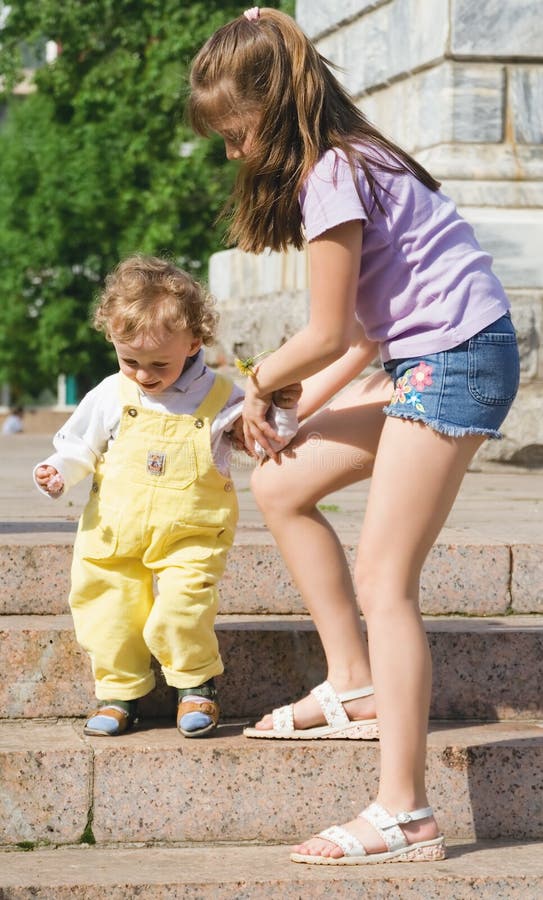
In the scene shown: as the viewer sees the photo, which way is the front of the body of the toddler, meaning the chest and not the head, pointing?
toward the camera

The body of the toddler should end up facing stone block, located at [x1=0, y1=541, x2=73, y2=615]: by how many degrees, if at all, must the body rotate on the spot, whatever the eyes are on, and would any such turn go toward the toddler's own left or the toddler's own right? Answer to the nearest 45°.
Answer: approximately 135° to the toddler's own right

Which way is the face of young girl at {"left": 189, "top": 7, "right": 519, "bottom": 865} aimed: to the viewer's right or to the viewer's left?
to the viewer's left

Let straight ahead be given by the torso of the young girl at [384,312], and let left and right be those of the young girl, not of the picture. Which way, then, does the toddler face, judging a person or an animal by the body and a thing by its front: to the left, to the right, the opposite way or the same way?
to the left

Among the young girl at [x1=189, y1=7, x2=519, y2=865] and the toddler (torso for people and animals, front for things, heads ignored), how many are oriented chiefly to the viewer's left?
1

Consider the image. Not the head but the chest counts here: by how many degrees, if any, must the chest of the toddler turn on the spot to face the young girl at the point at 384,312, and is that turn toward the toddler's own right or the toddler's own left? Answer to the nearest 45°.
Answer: approximately 45° to the toddler's own left

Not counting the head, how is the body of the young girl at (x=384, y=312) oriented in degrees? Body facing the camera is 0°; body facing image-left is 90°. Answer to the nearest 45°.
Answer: approximately 90°

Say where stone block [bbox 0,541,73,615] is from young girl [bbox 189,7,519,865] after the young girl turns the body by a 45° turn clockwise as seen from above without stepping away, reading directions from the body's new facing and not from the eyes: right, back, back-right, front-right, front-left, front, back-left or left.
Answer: front

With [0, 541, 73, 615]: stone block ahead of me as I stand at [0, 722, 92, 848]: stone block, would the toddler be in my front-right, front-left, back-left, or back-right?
front-right

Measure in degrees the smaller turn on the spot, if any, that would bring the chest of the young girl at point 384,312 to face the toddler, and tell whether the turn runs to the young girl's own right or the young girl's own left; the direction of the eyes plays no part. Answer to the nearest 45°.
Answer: approximately 45° to the young girl's own right
